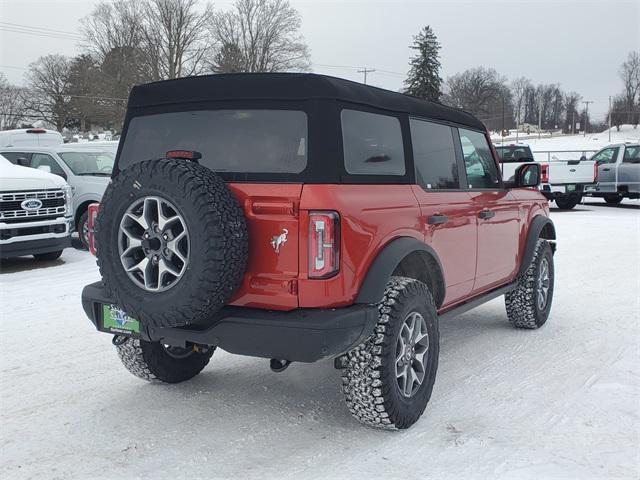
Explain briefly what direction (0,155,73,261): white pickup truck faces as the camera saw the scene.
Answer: facing the viewer and to the right of the viewer

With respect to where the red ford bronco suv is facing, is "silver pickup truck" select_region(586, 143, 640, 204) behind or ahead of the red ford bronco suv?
ahead

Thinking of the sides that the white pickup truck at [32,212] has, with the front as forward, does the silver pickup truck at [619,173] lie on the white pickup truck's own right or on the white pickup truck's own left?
on the white pickup truck's own left

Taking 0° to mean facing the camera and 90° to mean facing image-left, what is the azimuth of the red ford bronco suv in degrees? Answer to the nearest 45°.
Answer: approximately 225°

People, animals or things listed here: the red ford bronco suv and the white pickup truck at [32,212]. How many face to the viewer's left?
0
